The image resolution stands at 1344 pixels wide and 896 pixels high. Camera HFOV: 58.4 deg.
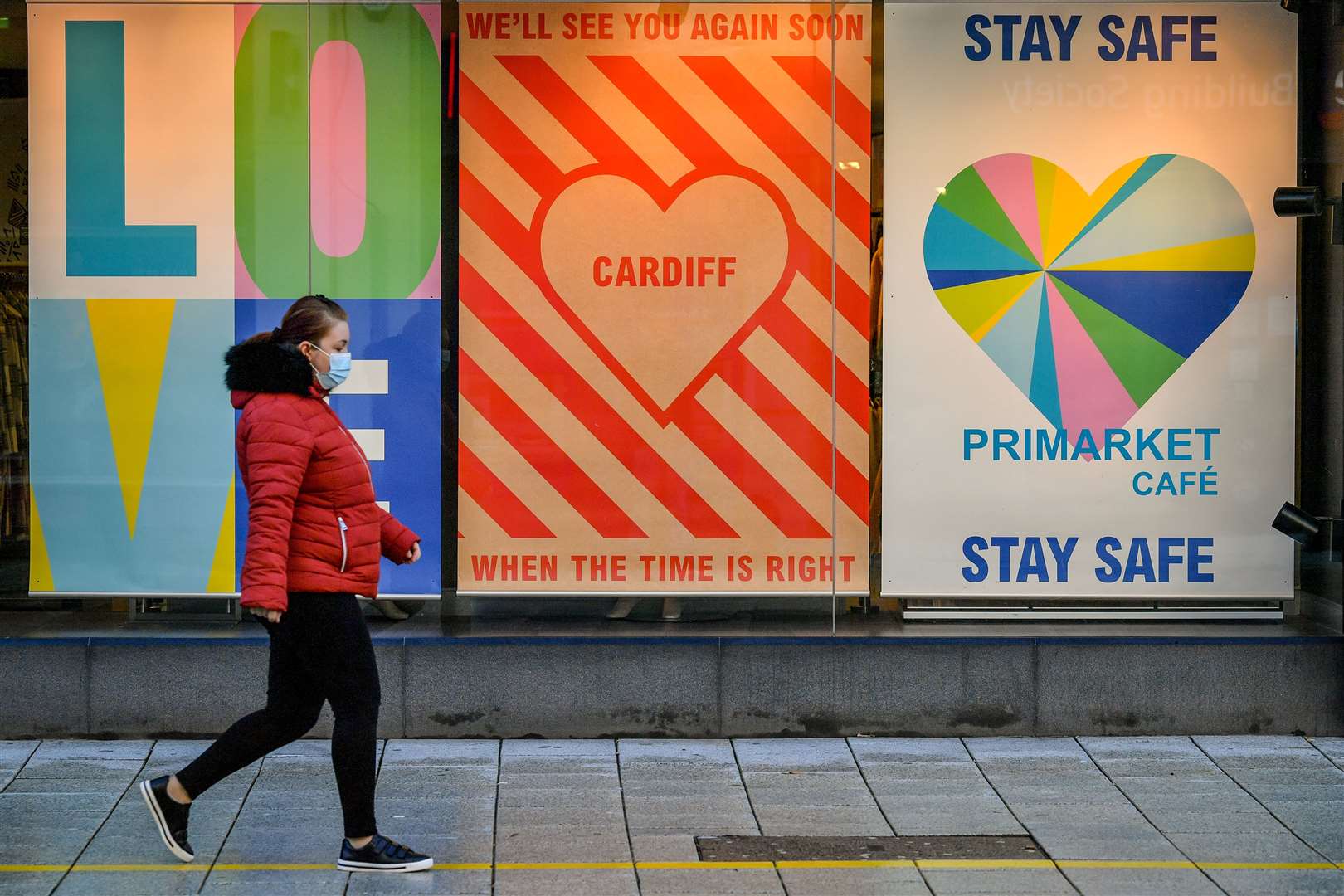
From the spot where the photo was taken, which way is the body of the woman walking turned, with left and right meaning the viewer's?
facing to the right of the viewer

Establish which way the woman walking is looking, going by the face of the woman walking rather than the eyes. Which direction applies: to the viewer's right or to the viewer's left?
to the viewer's right
